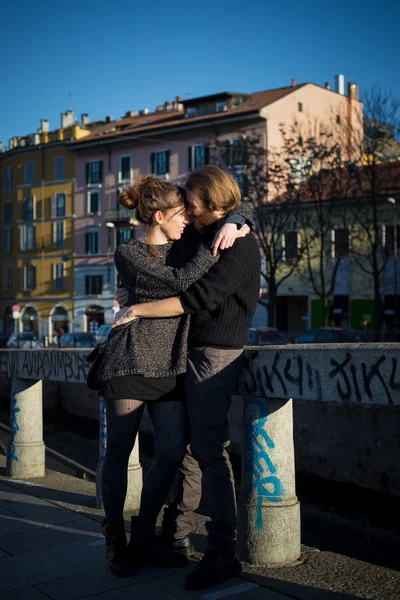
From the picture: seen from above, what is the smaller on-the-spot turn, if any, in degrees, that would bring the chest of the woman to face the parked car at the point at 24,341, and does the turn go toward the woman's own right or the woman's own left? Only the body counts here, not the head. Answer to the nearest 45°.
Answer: approximately 90° to the woman's own left

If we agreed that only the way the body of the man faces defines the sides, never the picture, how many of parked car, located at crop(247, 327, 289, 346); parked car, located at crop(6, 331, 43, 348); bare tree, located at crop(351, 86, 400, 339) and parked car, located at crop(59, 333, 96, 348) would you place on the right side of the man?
4

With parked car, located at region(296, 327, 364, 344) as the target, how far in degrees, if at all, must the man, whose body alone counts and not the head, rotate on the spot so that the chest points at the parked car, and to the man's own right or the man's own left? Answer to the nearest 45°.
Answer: approximately 90° to the man's own right

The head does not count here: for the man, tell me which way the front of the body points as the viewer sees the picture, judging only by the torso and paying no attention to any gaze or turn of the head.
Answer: to the viewer's left

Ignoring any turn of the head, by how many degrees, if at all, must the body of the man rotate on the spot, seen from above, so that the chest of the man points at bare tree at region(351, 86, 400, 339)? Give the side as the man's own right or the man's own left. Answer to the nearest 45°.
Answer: approximately 90° to the man's own right

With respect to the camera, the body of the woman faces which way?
to the viewer's right

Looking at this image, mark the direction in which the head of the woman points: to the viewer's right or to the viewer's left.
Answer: to the viewer's right

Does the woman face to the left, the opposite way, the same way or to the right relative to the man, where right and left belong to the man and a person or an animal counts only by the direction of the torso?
the opposite way
